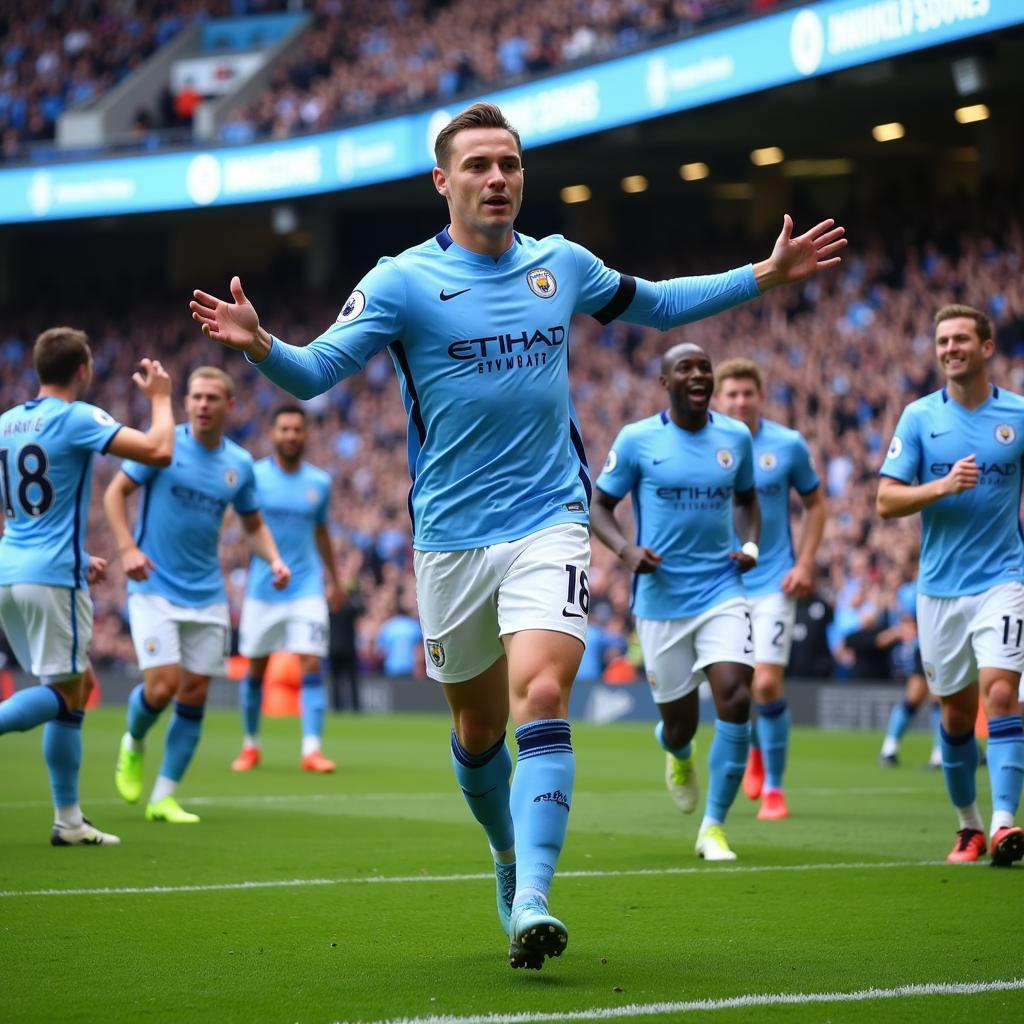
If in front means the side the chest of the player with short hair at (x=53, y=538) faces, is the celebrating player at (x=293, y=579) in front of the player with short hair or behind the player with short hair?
in front

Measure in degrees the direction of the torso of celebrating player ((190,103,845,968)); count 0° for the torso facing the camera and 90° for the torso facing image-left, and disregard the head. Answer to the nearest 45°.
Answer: approximately 0°

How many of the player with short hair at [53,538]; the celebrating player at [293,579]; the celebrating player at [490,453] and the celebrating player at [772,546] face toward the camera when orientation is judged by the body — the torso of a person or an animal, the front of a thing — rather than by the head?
3

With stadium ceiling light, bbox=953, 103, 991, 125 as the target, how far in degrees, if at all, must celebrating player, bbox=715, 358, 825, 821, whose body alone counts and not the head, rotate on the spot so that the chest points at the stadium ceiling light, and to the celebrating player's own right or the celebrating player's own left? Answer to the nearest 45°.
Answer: approximately 180°

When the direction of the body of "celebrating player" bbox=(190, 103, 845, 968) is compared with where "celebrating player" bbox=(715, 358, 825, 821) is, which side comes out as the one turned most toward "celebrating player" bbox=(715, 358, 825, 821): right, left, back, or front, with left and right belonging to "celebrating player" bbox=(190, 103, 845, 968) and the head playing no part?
back

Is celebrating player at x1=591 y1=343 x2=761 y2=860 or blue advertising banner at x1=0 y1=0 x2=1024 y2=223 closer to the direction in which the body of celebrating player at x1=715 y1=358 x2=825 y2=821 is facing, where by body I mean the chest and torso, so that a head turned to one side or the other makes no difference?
the celebrating player

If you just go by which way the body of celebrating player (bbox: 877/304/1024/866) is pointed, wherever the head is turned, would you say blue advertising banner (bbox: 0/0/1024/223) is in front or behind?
behind

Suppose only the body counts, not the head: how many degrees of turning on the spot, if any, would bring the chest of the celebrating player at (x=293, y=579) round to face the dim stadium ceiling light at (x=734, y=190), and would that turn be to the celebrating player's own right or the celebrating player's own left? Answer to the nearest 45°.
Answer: approximately 135° to the celebrating player's own left

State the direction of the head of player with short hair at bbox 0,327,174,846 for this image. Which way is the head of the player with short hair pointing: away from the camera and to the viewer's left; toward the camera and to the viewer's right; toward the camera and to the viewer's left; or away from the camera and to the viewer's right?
away from the camera and to the viewer's right

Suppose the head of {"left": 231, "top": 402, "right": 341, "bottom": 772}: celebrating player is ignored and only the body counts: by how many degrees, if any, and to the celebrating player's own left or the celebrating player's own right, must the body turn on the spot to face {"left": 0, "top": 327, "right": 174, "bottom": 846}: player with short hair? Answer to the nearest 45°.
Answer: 0° — they already face them

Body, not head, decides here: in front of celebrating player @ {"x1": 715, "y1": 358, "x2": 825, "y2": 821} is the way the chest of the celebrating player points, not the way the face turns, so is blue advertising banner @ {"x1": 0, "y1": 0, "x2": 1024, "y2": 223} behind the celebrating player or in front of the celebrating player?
behind
